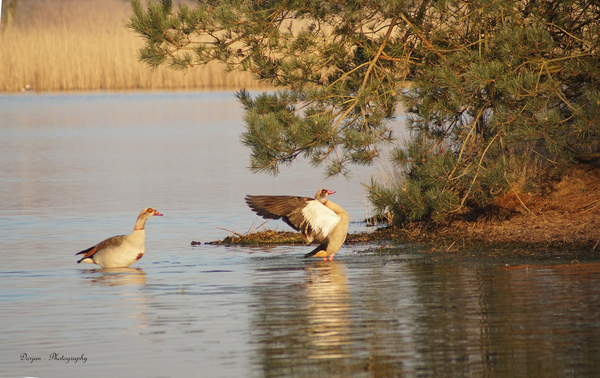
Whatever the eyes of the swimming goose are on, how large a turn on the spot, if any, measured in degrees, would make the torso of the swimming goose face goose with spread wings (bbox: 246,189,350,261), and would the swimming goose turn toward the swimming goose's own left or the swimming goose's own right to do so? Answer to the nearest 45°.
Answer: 0° — it already faces it

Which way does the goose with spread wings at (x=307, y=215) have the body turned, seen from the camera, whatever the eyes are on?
to the viewer's right

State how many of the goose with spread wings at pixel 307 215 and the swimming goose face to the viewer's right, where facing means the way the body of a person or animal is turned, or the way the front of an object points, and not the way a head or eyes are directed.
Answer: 2

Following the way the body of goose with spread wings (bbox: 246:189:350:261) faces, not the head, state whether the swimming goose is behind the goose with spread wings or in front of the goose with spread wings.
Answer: behind

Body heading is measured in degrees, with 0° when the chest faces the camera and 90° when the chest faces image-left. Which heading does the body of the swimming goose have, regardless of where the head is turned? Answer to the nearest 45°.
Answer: approximately 270°
